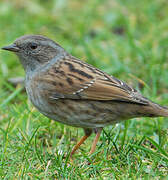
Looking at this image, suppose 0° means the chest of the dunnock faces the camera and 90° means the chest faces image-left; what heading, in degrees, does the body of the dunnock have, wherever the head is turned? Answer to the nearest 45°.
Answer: approximately 90°
